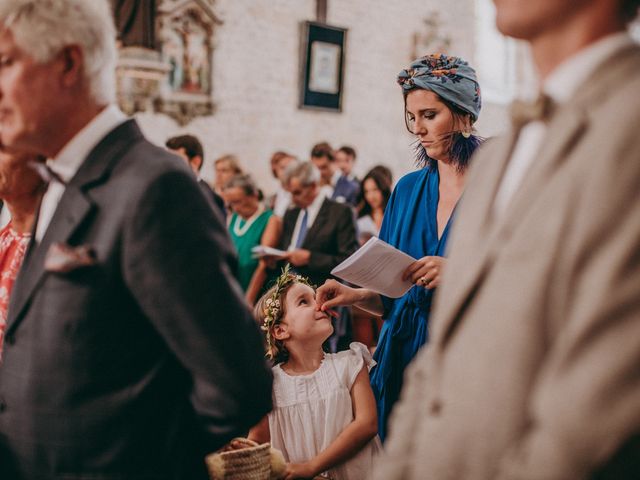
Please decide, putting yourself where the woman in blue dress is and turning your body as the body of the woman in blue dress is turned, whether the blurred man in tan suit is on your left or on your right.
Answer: on your left

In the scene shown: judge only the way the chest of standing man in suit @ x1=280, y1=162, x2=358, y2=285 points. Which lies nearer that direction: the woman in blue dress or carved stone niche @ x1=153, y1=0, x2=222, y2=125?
the woman in blue dress

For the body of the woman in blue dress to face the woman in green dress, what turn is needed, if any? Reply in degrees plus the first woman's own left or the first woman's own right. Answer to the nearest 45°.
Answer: approximately 90° to the first woman's own right
